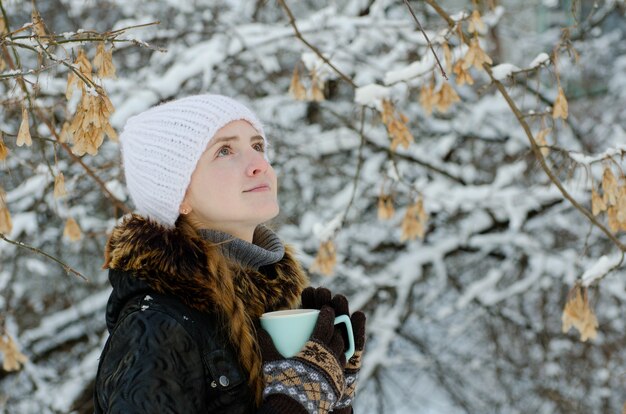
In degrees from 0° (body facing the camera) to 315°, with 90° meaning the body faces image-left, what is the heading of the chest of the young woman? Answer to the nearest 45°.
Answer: approximately 315°
